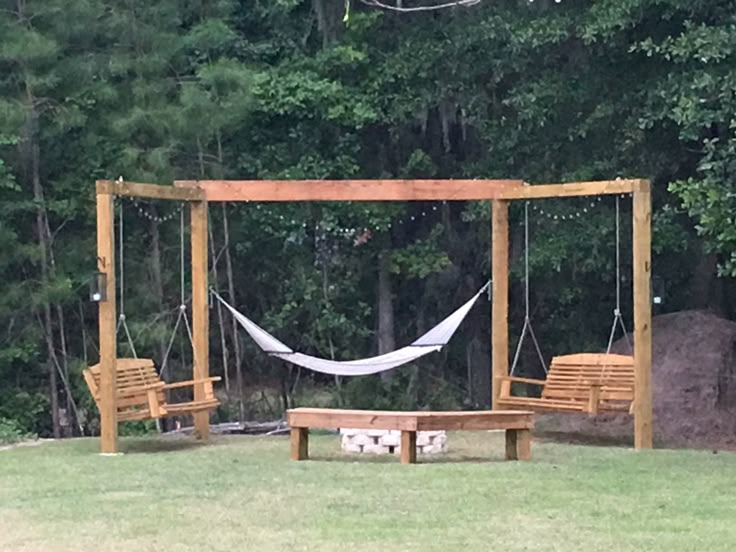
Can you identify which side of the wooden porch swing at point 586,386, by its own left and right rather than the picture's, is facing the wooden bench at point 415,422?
front

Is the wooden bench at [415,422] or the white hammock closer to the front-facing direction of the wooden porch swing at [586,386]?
the wooden bench

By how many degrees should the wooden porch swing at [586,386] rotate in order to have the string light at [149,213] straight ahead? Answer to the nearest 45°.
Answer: approximately 90° to its right

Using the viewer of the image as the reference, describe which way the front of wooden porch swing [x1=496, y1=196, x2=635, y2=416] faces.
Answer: facing the viewer and to the left of the viewer

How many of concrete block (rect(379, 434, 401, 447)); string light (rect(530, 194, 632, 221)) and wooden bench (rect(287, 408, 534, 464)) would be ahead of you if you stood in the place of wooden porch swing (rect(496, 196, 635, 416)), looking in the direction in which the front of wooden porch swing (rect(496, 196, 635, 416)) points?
2

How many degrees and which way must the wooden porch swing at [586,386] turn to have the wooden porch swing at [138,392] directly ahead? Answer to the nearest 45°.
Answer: approximately 45° to its right

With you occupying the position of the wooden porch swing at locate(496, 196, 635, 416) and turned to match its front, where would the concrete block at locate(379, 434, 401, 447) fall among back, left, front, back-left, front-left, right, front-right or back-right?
front

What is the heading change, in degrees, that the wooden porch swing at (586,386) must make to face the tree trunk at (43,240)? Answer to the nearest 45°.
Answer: approximately 45° to its right

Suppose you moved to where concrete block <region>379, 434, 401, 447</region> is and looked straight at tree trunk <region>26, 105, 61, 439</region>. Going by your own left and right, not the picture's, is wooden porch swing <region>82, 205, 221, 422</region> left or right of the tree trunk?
left

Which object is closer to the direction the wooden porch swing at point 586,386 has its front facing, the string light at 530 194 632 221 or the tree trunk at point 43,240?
the tree trunk

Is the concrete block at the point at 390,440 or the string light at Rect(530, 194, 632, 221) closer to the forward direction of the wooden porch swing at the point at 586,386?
the concrete block

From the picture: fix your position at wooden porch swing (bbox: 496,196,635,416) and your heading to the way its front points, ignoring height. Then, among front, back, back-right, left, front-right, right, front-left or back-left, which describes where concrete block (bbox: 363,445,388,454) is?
front

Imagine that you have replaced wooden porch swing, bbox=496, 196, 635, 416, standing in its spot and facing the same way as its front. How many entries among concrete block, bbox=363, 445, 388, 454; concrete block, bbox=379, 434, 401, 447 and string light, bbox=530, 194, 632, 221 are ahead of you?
2
